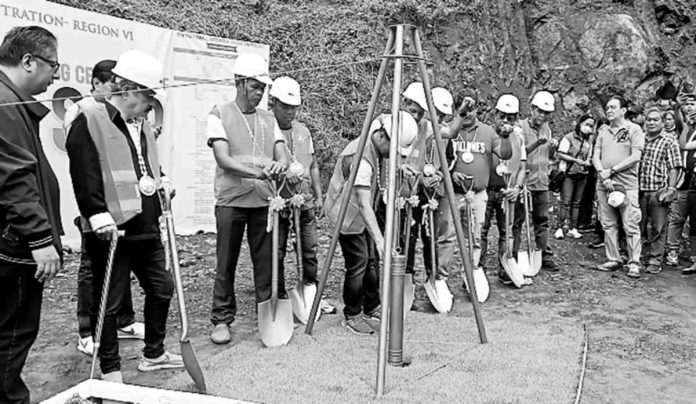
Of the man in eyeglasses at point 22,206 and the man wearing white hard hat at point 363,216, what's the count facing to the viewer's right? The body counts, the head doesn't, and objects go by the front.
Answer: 2

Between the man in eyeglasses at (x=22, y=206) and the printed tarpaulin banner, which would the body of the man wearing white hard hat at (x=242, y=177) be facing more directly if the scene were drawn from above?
the man in eyeglasses

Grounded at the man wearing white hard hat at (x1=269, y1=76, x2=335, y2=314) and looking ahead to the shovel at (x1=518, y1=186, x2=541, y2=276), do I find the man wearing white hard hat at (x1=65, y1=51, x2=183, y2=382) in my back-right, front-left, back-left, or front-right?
back-right

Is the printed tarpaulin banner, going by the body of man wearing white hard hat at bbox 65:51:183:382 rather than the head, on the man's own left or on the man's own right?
on the man's own left

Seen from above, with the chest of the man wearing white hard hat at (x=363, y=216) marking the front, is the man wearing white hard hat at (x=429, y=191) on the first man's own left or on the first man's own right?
on the first man's own left

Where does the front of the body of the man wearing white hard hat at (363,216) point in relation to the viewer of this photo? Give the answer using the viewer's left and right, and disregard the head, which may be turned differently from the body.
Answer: facing to the right of the viewer

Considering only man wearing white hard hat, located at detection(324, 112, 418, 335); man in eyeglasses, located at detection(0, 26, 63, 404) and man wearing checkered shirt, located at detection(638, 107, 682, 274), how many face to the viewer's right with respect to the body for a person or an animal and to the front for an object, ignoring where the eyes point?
2

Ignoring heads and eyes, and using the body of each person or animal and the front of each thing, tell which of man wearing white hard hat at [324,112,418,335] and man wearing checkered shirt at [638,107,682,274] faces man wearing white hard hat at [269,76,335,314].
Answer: the man wearing checkered shirt

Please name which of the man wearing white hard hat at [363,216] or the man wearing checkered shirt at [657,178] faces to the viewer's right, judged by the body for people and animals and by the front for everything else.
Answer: the man wearing white hard hat

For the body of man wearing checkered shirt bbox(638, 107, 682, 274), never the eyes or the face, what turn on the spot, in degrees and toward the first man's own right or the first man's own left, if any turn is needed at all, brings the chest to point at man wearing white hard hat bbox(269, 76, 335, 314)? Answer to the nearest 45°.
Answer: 0° — they already face them

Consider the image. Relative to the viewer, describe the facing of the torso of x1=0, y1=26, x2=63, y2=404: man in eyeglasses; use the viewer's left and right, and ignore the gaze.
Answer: facing to the right of the viewer
